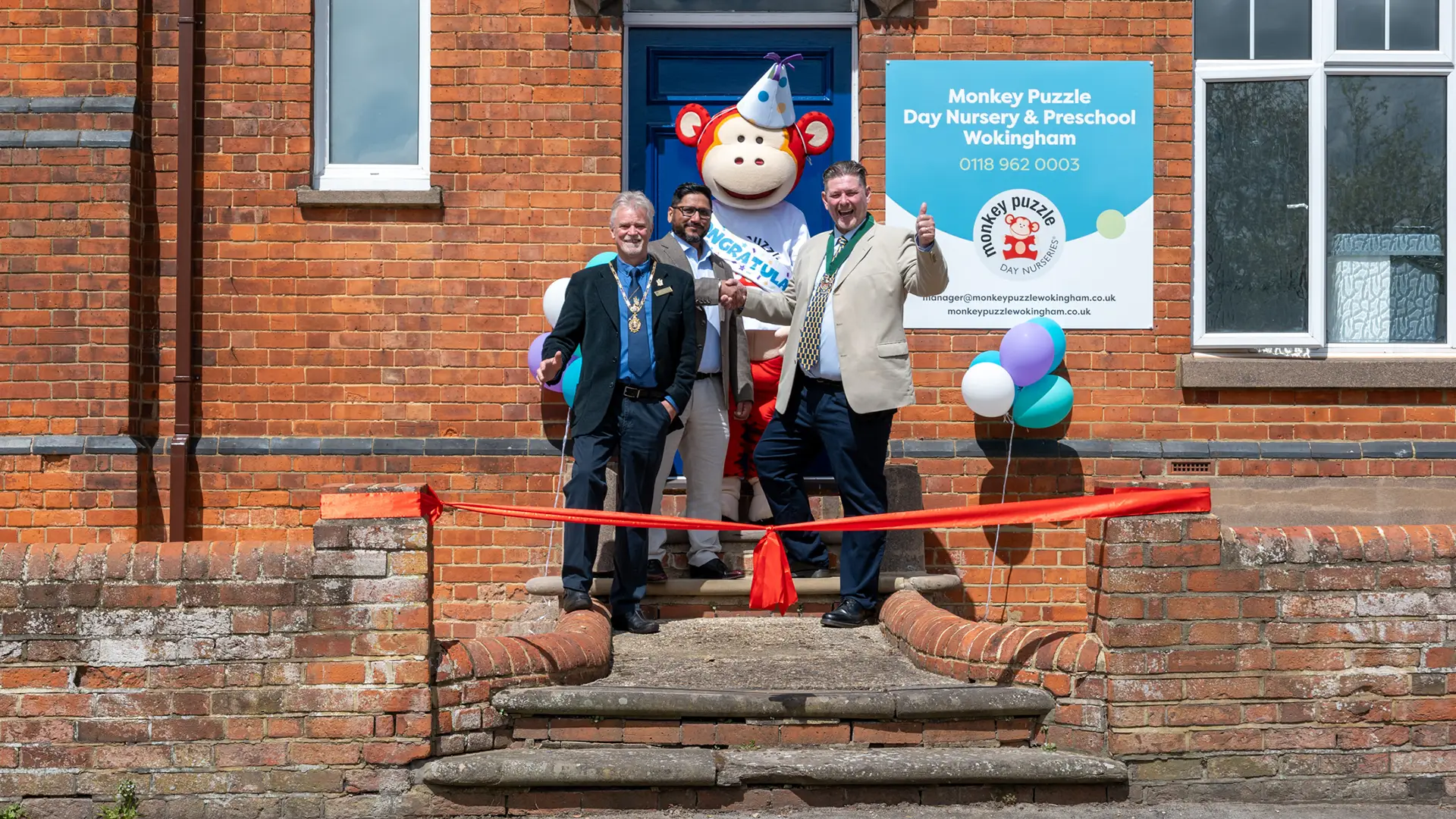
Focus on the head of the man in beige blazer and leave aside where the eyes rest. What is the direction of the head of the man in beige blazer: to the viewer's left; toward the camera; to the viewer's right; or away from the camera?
toward the camera

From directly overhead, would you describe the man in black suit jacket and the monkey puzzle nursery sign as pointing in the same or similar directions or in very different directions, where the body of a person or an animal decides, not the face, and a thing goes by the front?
same or similar directions

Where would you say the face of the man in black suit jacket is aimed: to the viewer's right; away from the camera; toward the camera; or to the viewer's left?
toward the camera

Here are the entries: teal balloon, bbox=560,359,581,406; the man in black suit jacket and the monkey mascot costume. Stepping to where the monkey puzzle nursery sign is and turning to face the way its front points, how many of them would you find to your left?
0

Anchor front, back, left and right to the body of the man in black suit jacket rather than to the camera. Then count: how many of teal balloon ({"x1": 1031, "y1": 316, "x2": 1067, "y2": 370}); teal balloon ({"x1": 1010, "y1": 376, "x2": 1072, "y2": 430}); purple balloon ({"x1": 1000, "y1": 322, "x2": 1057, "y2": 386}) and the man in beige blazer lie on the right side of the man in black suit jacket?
0

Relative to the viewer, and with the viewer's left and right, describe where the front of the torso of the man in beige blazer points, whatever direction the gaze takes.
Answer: facing the viewer and to the left of the viewer

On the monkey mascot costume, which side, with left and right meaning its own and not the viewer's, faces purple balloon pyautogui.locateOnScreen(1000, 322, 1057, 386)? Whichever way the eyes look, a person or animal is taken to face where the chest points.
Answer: left

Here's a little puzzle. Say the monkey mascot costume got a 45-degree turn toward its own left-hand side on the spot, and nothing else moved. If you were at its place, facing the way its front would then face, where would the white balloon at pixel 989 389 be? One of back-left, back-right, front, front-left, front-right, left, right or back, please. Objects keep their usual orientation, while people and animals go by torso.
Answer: front-left

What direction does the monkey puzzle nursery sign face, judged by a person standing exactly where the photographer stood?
facing the viewer

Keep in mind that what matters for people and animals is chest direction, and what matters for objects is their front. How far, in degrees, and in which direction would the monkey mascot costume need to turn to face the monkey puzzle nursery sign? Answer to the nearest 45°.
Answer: approximately 90° to its left

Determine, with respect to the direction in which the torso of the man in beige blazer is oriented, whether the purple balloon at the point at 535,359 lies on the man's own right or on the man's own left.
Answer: on the man's own right

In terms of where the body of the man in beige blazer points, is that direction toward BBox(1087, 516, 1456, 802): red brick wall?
no

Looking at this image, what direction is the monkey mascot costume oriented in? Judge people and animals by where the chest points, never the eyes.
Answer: toward the camera

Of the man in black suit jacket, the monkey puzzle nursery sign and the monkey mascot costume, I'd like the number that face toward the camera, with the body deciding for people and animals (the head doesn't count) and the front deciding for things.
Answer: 3

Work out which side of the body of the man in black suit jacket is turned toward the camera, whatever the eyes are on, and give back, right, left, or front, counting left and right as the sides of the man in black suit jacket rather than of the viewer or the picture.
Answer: front

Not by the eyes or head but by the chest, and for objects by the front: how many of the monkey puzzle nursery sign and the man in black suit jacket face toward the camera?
2
